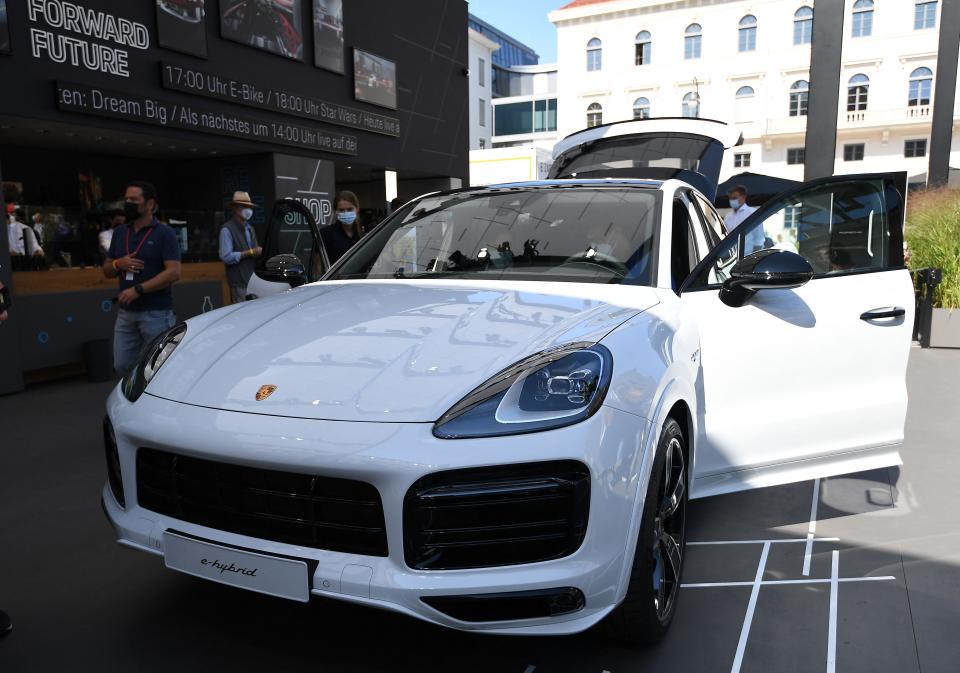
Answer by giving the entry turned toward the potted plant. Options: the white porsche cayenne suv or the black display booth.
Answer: the black display booth

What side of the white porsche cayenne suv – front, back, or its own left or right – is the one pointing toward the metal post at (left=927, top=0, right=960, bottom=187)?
back

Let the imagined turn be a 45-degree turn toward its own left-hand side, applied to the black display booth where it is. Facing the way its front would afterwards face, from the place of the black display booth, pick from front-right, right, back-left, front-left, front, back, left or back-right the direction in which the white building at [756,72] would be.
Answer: front-left

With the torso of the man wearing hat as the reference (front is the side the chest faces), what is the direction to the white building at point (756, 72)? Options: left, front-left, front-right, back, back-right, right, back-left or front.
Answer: left

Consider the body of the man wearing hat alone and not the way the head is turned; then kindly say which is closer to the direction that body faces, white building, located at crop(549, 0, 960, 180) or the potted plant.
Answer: the potted plant

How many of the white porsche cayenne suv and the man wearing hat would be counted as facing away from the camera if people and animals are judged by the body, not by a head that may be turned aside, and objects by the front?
0

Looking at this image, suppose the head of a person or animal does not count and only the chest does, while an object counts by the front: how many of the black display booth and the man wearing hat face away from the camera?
0

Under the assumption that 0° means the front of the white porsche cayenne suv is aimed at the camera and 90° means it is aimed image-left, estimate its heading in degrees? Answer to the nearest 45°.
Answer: approximately 45°

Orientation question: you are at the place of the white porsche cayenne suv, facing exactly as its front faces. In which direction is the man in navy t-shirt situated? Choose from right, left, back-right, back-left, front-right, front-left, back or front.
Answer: right

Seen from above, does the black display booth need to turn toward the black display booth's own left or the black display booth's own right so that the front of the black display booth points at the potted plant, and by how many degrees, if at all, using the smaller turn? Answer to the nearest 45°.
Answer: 0° — it already faces it

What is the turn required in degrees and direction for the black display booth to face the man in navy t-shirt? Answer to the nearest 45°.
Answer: approximately 45° to its right

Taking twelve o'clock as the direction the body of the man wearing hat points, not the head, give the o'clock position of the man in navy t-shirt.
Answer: The man in navy t-shirt is roughly at 2 o'clock from the man wearing hat.

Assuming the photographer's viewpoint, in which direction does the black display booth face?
facing the viewer and to the right of the viewer

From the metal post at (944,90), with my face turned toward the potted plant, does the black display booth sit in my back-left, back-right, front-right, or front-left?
front-right

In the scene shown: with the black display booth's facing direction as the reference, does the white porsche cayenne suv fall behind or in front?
in front

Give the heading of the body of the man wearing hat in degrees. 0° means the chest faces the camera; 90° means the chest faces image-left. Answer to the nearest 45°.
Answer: approximately 315°

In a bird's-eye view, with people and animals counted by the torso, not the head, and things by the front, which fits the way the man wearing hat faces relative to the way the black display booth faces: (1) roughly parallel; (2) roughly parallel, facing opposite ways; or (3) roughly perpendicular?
roughly parallel
